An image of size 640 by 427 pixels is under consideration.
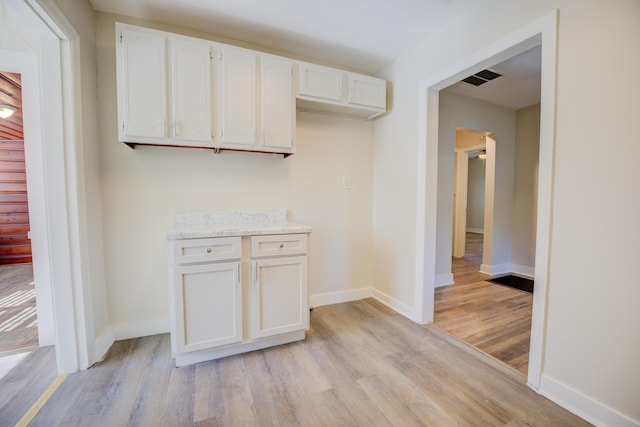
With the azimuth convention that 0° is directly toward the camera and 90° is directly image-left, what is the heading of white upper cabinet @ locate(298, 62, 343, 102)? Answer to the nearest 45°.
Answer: approximately 315°

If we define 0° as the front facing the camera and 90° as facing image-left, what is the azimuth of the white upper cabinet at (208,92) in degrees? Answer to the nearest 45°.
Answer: approximately 315°

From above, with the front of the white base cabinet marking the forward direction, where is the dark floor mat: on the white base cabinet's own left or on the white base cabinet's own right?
on the white base cabinet's own left

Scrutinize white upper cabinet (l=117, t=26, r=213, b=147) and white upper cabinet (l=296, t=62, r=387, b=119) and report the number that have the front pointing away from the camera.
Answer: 0

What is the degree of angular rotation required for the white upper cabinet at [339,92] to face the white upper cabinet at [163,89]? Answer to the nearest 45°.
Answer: approximately 90° to its right

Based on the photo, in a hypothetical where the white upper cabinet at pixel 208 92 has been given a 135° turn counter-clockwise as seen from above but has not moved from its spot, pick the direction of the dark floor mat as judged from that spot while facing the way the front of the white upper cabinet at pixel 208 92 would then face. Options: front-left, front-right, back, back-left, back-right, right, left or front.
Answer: right

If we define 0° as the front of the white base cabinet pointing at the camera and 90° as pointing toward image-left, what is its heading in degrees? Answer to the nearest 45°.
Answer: approximately 315°

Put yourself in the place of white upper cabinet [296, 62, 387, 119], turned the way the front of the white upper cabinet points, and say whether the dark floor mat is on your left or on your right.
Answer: on your left
